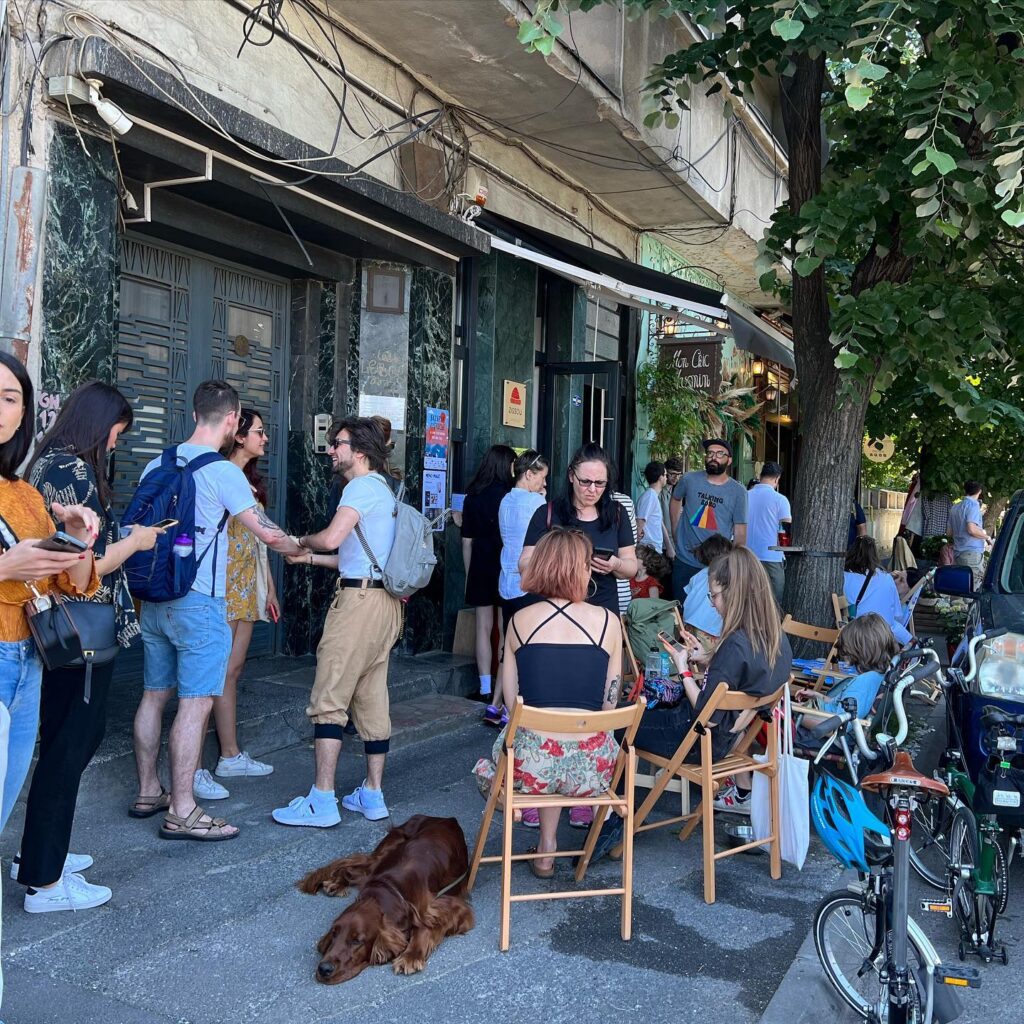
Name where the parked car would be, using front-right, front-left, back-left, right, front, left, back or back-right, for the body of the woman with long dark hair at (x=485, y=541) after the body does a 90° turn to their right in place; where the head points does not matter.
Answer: front

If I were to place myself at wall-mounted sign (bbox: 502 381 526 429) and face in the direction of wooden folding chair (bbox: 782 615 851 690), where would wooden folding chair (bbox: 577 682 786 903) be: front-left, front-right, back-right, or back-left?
front-right

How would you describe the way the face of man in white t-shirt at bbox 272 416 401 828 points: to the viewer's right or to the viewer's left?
to the viewer's left

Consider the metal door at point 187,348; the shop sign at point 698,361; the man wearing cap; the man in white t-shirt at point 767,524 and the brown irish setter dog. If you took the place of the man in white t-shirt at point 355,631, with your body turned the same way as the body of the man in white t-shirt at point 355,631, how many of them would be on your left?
1

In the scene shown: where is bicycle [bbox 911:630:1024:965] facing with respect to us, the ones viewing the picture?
facing away from the viewer and to the left of the viewer

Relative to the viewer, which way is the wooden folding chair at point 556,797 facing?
away from the camera

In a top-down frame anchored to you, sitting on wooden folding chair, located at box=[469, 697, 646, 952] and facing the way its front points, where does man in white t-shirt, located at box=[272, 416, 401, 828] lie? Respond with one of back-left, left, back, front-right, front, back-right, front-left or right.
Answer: front-left

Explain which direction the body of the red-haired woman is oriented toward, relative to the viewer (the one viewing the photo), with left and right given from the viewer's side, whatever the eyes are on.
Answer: facing away from the viewer

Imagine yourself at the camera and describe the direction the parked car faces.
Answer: facing the viewer

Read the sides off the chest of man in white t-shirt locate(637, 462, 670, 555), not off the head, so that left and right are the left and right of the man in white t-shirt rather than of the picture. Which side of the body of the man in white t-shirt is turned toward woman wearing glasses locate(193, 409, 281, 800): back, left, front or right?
right

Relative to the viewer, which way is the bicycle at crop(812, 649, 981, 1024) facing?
away from the camera

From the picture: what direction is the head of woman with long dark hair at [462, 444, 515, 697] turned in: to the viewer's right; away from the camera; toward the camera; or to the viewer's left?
away from the camera

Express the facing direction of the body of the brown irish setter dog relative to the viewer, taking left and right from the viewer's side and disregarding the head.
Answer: facing the viewer and to the left of the viewer

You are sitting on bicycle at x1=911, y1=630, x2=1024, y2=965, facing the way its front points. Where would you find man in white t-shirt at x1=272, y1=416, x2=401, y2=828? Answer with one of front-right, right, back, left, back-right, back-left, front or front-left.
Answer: front-left

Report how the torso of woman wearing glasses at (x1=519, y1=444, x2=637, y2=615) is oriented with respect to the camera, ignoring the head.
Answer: toward the camera

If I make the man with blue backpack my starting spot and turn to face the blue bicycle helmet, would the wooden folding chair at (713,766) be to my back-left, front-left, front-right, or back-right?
front-left
